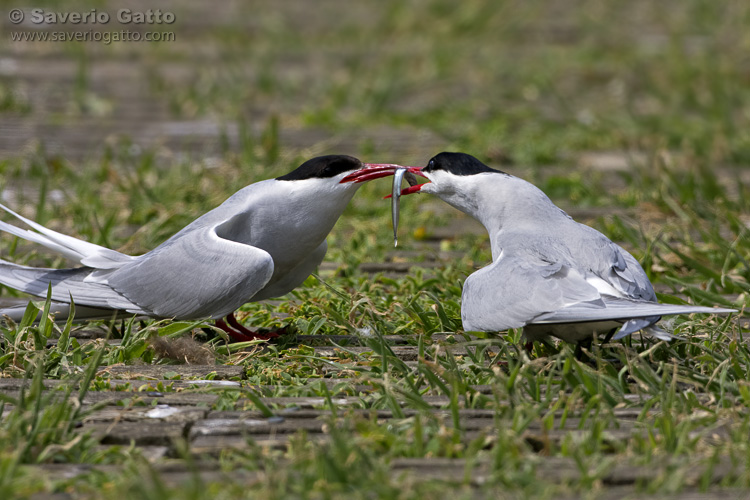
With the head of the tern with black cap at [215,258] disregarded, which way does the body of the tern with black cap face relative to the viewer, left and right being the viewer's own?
facing to the right of the viewer

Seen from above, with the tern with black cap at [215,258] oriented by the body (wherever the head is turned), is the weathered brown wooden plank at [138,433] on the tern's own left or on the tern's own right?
on the tern's own right
